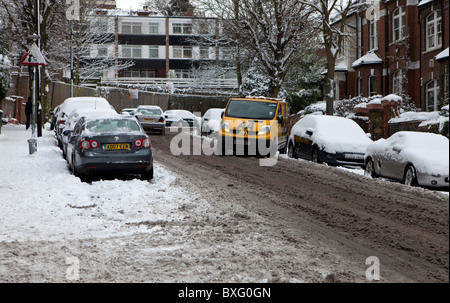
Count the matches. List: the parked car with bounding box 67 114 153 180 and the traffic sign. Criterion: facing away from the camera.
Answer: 1

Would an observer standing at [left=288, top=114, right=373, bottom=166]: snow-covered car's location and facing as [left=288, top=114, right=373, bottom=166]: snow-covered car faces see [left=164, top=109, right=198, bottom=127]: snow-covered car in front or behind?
behind

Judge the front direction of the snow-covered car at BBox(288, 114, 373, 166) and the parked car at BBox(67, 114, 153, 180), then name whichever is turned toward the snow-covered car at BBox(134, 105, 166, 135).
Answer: the parked car

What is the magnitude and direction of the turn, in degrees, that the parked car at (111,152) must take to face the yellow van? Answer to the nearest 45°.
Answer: approximately 45° to its right

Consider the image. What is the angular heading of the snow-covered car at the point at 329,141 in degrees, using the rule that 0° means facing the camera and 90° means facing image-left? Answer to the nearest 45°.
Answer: approximately 315°

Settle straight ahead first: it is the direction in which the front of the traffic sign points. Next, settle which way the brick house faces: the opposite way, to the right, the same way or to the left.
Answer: to the right

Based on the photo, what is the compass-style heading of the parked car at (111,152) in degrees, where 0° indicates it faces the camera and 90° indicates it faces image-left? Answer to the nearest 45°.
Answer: approximately 180°

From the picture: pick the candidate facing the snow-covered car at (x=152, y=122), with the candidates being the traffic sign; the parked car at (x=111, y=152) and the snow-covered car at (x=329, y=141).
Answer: the parked car

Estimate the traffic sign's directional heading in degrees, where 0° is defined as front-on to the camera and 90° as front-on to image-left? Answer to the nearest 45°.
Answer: approximately 0°
